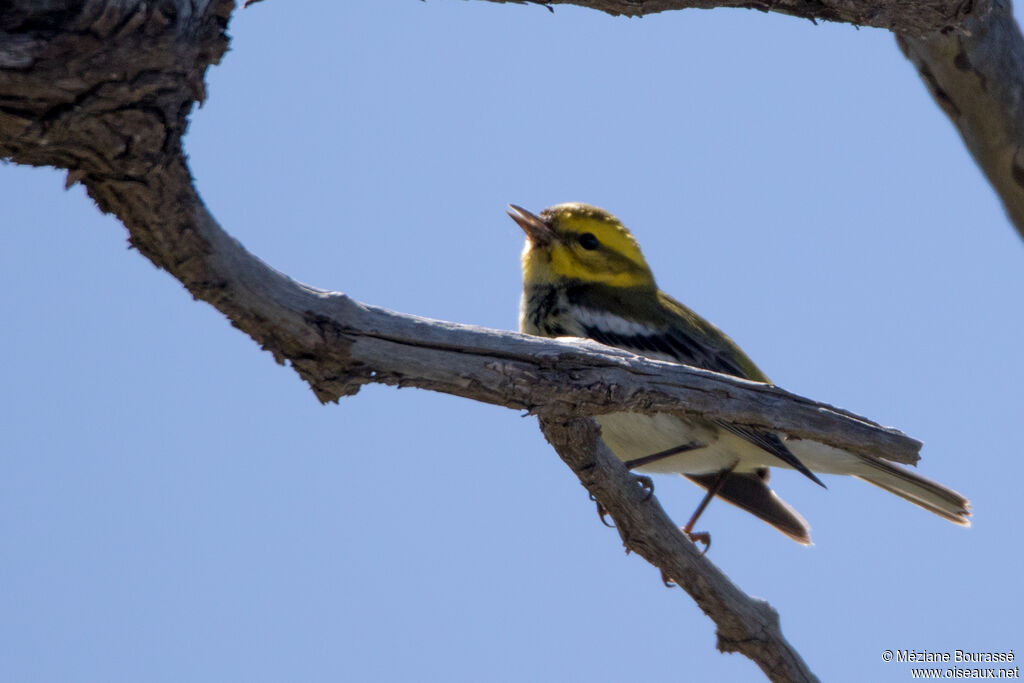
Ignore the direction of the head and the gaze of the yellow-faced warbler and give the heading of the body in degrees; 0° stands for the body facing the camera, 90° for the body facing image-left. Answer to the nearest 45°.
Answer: approximately 90°
